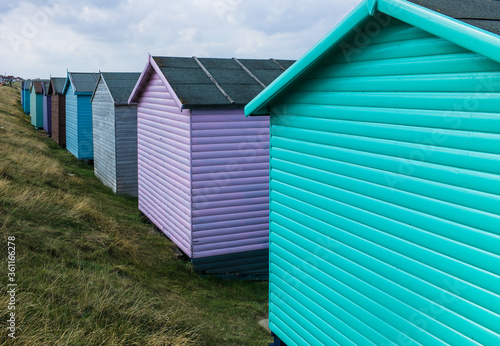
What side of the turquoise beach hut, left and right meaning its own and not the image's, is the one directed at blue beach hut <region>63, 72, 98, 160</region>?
left

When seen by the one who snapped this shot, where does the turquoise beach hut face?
facing away from the viewer and to the right of the viewer

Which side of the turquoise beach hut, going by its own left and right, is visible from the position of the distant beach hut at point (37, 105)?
left

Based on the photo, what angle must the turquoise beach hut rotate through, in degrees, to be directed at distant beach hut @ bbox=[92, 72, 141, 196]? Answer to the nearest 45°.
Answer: approximately 90° to its left

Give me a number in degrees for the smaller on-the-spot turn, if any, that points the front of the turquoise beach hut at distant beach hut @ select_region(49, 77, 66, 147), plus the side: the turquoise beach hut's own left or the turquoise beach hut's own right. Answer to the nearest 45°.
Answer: approximately 90° to the turquoise beach hut's own left
